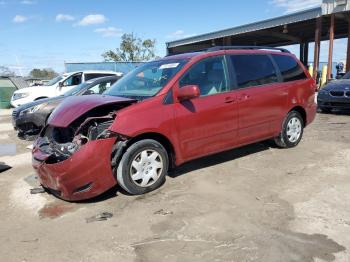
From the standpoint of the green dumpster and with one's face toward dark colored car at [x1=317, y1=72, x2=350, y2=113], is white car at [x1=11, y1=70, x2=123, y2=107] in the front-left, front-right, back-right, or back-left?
front-right

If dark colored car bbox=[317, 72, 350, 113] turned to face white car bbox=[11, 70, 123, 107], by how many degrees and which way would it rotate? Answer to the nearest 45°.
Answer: approximately 45° to its right

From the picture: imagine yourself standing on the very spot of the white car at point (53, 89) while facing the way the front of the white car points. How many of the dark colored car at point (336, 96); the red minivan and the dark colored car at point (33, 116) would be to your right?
0

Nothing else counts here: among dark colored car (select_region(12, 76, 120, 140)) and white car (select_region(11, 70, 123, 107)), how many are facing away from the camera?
0

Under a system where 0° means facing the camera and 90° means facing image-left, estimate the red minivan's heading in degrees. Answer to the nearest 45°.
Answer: approximately 45°

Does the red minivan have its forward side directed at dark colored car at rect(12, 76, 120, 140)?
no

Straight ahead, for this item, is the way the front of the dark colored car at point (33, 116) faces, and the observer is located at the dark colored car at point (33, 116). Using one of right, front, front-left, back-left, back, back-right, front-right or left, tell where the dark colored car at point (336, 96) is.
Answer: back-left

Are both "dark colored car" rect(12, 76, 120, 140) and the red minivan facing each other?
no

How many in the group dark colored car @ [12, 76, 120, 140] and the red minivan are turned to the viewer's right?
0

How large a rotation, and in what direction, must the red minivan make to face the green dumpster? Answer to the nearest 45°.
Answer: approximately 90° to its right

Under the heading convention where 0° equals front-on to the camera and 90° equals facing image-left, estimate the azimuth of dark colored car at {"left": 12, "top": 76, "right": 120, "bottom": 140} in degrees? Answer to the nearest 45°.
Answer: approximately 45°

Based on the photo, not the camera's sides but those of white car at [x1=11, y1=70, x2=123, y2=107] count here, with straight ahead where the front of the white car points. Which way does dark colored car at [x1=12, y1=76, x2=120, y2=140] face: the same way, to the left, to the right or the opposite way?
the same way

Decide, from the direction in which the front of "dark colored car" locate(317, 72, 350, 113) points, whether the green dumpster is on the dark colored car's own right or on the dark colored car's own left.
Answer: on the dark colored car's own right

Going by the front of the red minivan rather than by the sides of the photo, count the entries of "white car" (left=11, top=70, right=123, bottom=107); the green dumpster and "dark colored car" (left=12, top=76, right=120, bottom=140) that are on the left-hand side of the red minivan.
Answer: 0

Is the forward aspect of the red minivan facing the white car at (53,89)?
no

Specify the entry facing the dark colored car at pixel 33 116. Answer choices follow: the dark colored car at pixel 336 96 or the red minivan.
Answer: the dark colored car at pixel 336 96

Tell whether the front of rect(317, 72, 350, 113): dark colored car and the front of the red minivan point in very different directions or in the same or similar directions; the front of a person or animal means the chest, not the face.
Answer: same or similar directions

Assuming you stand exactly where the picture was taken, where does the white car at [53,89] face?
facing the viewer and to the left of the viewer
